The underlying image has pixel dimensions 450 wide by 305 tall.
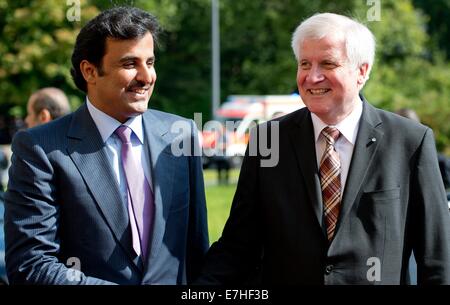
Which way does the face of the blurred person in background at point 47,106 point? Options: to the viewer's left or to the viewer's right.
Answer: to the viewer's left

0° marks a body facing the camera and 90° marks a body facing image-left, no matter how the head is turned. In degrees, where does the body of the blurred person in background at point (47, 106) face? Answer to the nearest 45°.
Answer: approximately 135°

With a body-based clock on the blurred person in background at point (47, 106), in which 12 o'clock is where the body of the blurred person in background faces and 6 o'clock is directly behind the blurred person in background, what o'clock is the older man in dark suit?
The older man in dark suit is roughly at 7 o'clock from the blurred person in background.

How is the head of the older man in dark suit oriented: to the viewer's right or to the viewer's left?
to the viewer's left
